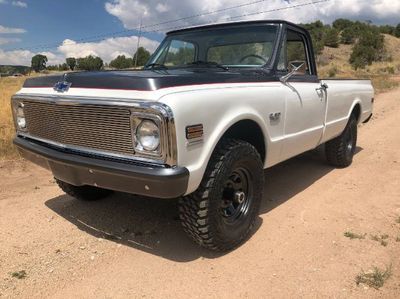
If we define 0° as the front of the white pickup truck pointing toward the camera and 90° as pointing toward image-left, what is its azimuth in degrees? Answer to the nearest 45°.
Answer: approximately 45°

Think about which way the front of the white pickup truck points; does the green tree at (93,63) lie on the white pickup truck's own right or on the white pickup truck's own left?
on the white pickup truck's own right

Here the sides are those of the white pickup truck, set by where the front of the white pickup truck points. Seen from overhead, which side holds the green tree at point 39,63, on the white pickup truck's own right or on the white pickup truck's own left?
on the white pickup truck's own right

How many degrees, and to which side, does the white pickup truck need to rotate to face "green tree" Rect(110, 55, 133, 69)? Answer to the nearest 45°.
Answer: approximately 135° to its right
